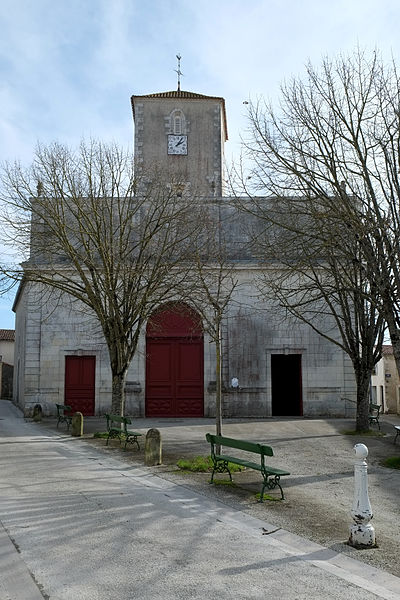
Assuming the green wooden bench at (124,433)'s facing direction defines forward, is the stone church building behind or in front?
in front

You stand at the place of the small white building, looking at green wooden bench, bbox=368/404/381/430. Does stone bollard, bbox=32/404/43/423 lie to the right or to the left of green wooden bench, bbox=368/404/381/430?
right

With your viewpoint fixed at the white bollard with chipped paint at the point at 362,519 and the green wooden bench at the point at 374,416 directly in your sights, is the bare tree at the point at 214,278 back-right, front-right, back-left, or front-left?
front-left

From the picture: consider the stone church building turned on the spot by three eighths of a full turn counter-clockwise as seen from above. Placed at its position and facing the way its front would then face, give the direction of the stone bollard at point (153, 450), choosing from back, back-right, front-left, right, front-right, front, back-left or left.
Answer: back-right

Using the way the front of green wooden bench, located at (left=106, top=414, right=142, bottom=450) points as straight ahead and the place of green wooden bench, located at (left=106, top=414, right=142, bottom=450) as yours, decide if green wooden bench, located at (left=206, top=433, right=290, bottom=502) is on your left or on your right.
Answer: on your right

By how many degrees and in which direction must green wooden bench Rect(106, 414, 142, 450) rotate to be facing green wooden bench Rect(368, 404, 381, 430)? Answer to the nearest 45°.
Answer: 0° — it already faces it

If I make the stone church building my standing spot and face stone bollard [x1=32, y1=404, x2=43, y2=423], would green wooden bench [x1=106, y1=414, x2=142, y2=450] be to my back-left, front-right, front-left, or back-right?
front-left

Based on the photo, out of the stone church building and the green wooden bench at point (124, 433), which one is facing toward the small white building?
the green wooden bench

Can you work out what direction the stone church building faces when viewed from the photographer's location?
facing the viewer
